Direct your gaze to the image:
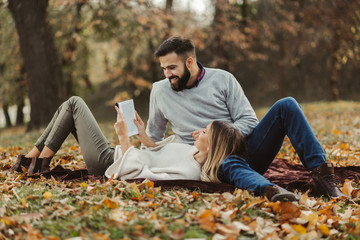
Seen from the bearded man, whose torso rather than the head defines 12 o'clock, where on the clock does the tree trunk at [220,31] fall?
The tree trunk is roughly at 6 o'clock from the bearded man.

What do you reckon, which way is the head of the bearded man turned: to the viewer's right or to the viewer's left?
to the viewer's left

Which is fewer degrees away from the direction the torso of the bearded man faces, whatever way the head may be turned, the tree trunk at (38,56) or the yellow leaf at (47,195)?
the yellow leaf

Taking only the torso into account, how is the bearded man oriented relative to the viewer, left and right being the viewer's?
facing the viewer

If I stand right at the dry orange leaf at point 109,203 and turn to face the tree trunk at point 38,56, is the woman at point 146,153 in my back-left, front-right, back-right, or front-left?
front-right

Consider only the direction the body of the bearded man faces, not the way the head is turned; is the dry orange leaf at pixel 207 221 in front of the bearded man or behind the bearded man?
in front

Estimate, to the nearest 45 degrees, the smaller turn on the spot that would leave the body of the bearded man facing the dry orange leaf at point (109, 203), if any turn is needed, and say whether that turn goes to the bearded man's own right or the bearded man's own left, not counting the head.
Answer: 0° — they already face it

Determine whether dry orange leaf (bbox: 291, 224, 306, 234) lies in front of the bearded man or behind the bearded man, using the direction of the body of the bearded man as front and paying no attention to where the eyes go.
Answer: in front
